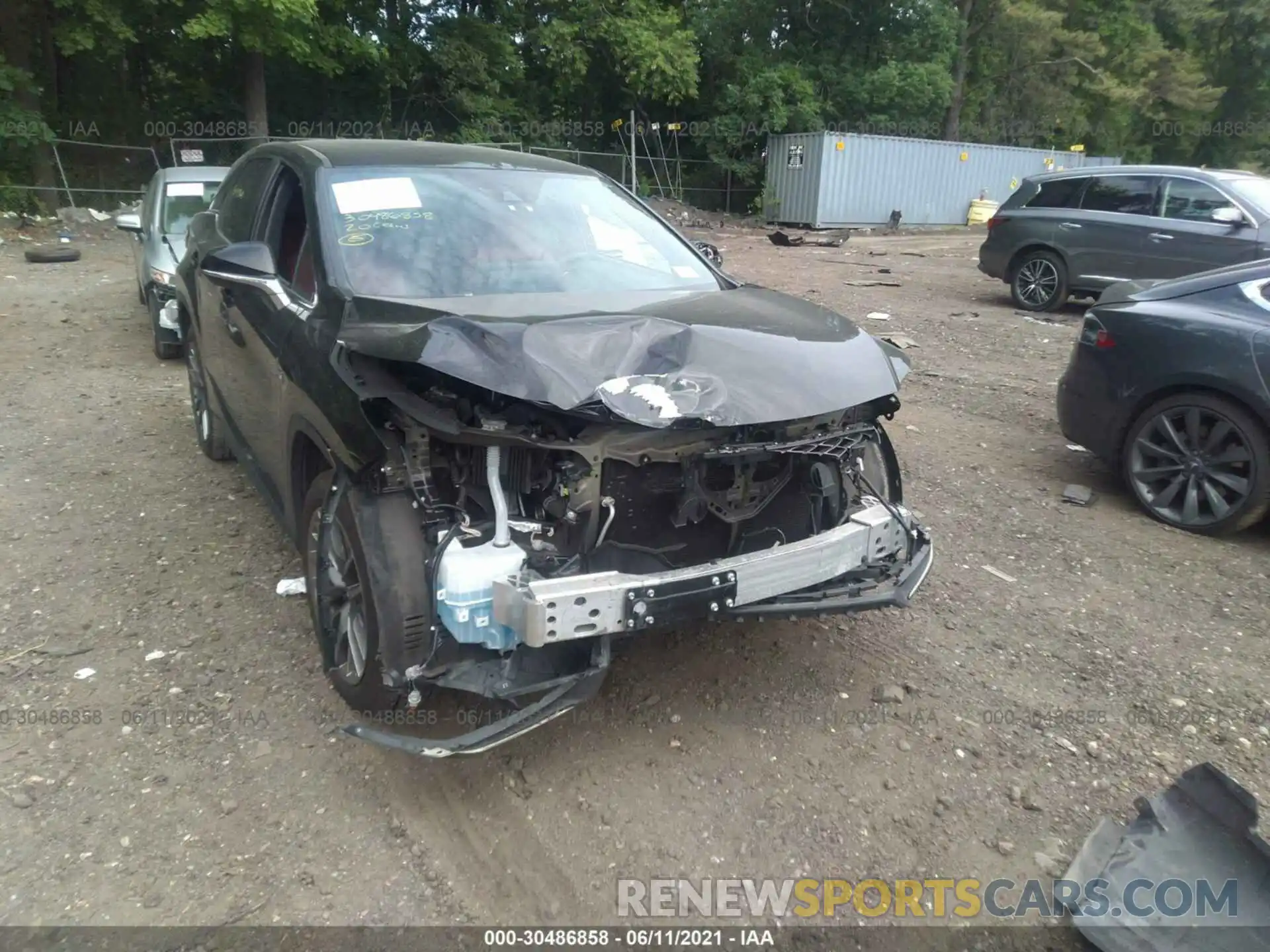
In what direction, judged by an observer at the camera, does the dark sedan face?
facing to the right of the viewer

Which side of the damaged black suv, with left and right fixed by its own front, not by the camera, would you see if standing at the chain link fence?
back

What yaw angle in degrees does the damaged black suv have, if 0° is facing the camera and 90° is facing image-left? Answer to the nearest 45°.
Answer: approximately 315°

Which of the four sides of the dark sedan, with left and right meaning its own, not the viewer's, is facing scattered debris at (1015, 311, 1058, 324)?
left

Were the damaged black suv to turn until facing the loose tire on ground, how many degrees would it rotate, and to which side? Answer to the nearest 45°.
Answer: approximately 180°

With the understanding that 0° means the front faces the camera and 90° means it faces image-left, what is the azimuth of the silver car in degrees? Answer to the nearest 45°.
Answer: approximately 315°

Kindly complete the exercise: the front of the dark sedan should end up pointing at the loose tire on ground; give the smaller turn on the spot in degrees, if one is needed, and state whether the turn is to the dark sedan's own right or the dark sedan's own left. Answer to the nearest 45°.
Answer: approximately 180°

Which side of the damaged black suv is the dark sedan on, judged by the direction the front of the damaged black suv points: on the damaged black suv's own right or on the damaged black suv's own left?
on the damaged black suv's own left
